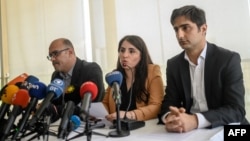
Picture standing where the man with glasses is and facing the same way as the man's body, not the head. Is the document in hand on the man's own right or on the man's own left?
on the man's own left

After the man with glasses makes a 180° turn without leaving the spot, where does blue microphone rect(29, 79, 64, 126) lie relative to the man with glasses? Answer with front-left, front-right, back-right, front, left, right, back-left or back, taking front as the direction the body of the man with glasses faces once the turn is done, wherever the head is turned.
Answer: back-right

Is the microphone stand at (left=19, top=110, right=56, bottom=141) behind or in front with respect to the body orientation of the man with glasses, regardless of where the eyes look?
in front

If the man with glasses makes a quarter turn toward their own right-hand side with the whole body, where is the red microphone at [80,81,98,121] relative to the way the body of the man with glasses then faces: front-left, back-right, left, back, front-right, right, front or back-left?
back-left

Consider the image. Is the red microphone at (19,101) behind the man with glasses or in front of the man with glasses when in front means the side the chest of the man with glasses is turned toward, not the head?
in front

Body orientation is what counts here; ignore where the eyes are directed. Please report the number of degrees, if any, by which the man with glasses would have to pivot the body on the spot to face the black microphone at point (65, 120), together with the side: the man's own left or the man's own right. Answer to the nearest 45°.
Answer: approximately 45° to the man's own left

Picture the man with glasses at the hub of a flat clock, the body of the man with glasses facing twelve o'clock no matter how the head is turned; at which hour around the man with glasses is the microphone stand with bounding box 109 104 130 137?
The microphone stand is roughly at 10 o'clock from the man with glasses.

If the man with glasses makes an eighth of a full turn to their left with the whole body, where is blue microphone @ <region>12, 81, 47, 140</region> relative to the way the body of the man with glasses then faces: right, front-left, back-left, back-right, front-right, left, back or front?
front

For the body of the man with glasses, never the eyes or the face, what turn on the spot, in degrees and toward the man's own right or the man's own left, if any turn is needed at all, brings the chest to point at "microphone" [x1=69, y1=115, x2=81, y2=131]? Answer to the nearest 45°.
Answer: approximately 45° to the man's own left

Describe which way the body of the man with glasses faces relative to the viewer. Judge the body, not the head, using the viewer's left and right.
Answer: facing the viewer and to the left of the viewer
